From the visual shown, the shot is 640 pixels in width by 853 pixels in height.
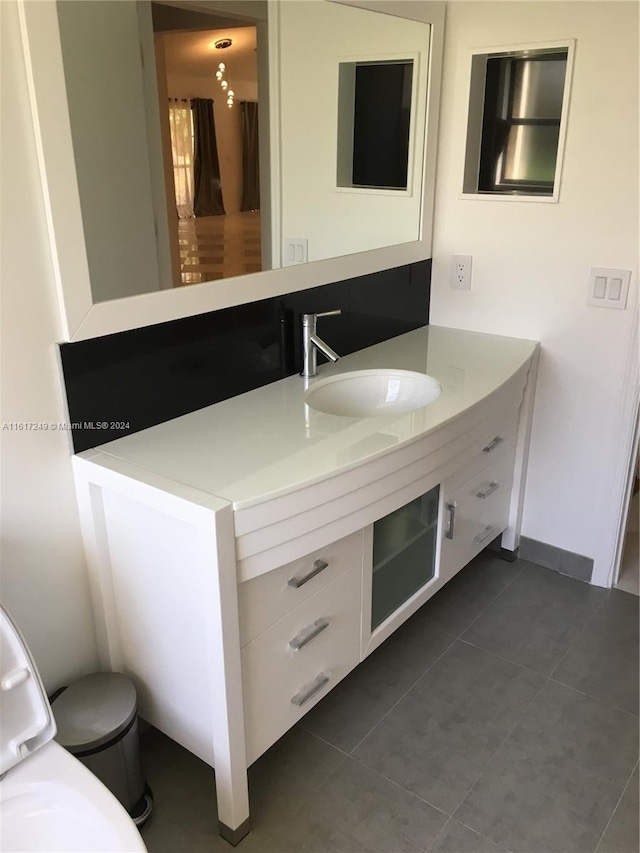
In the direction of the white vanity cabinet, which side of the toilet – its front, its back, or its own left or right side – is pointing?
left

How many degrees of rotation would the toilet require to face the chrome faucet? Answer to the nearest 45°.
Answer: approximately 90° to its left

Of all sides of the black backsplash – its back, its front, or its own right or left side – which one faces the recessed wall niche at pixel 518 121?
left

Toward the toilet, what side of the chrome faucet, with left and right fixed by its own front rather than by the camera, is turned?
right

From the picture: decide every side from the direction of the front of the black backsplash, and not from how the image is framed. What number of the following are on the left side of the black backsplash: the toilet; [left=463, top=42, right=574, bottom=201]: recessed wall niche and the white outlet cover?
2

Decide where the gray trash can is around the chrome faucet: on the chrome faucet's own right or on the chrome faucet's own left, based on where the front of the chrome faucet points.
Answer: on the chrome faucet's own right

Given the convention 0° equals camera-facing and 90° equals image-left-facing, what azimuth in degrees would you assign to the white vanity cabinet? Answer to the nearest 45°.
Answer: approximately 315°

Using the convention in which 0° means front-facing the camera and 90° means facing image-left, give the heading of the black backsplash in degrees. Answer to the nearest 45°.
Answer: approximately 315°

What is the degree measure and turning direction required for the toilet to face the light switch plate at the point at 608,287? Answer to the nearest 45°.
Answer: approximately 45° to its left

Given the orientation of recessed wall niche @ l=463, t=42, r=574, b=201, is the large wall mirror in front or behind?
in front
